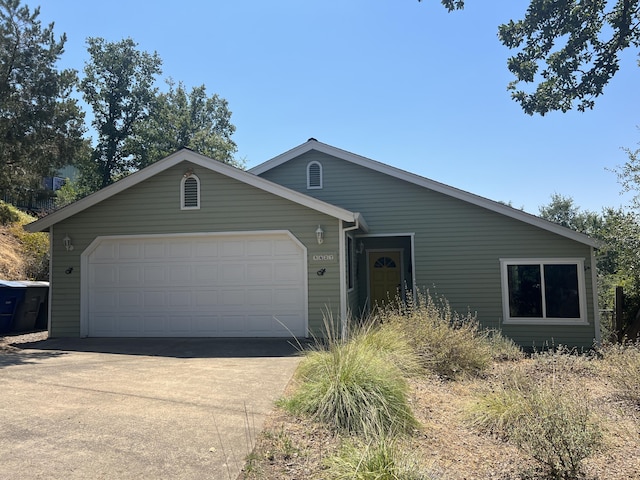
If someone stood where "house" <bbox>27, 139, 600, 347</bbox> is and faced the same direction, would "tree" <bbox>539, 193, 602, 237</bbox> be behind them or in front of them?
behind

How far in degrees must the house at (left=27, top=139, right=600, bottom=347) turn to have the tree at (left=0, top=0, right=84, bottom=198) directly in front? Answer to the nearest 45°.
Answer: approximately 90° to its right

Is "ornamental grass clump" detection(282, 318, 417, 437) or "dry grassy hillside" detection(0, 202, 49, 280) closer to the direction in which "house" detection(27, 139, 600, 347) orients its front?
the ornamental grass clump

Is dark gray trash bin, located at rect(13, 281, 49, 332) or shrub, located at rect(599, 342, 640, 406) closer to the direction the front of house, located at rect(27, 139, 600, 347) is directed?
the shrub

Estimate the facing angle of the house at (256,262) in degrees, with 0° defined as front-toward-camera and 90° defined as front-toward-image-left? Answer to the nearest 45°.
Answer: approximately 0°

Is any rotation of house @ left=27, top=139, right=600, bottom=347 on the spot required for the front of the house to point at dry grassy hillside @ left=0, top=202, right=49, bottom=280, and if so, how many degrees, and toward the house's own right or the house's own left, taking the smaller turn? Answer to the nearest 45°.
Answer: approximately 135° to the house's own right

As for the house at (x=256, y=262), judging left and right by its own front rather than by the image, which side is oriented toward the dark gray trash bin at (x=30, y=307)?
right

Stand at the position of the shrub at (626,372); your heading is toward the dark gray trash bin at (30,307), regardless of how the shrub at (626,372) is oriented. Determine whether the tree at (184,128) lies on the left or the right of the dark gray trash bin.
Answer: right

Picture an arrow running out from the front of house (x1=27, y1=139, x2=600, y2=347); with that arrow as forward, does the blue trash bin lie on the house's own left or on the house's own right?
on the house's own right

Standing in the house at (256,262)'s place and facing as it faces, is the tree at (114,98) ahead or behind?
behind
